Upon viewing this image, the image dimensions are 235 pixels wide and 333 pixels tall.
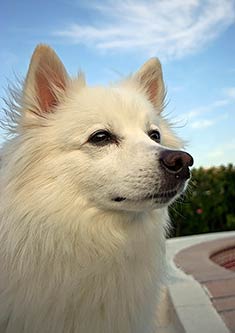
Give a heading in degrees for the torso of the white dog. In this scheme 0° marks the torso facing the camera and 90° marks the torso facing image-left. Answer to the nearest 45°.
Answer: approximately 315°

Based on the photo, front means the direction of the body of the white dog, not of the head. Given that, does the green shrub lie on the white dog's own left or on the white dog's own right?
on the white dog's own left
